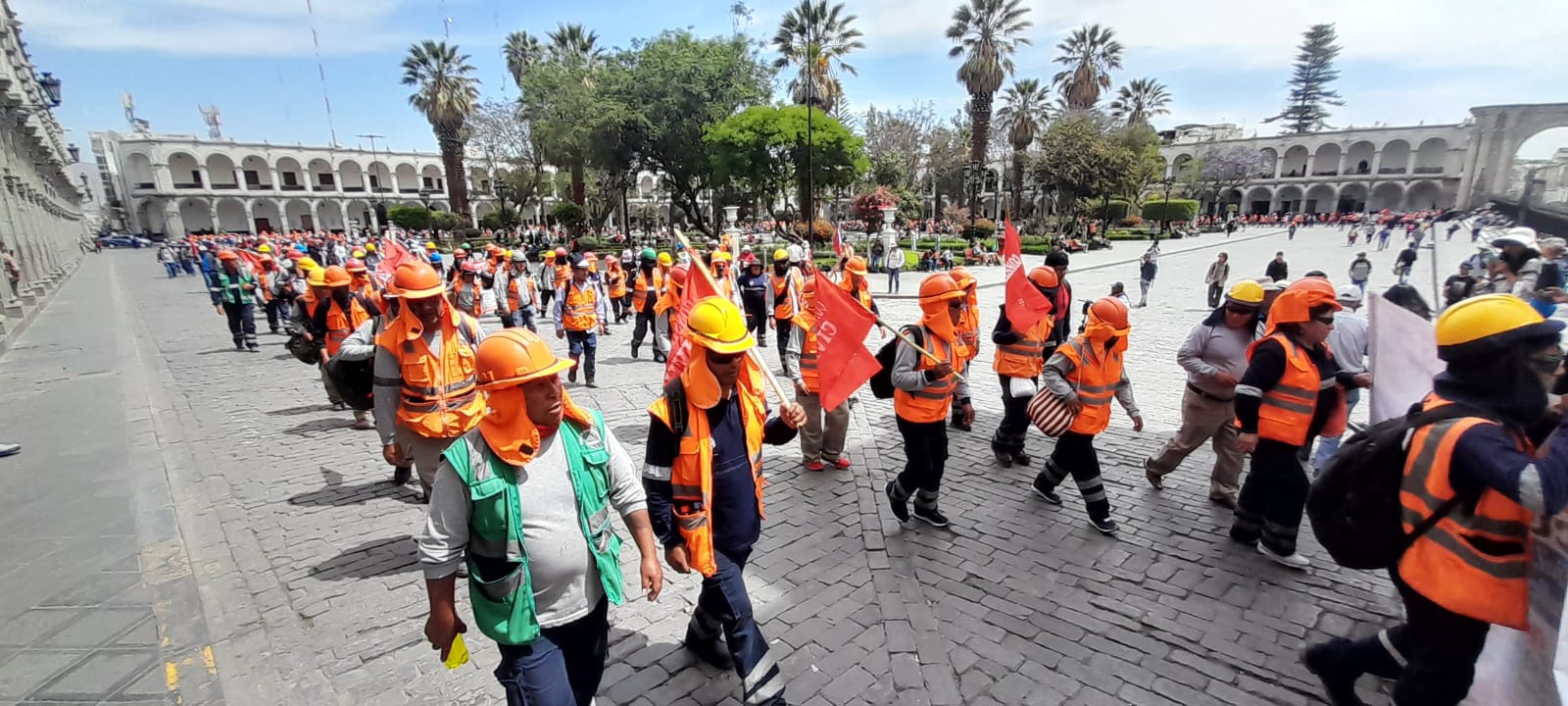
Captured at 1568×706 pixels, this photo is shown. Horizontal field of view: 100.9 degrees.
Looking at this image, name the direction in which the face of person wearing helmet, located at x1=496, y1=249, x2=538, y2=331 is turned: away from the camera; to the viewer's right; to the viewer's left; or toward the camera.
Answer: toward the camera

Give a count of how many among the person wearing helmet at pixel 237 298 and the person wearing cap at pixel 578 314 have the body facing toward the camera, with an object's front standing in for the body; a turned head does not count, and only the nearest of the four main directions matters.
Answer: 2

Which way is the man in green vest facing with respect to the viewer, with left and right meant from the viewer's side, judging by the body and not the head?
facing the viewer and to the right of the viewer

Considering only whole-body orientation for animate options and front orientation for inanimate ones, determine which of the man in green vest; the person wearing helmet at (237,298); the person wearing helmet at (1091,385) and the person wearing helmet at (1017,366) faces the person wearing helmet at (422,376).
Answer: the person wearing helmet at (237,298)

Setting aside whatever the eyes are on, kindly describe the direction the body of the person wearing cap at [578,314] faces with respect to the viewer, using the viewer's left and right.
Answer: facing the viewer

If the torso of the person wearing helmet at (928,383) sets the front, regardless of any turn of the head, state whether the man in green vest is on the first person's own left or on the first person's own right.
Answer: on the first person's own right

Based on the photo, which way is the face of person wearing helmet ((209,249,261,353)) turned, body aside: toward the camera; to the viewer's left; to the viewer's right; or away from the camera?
toward the camera

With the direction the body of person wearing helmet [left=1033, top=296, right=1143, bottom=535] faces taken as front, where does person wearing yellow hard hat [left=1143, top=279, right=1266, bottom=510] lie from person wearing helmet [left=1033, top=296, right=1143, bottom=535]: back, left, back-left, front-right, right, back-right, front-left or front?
left

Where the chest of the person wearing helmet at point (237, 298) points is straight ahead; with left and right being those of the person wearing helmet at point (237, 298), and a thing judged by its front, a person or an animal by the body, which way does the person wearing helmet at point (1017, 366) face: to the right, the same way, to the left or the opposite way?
the same way

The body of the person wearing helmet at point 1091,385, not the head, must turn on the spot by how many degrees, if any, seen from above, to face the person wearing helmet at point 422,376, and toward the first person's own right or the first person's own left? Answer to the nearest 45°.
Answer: approximately 90° to the first person's own right

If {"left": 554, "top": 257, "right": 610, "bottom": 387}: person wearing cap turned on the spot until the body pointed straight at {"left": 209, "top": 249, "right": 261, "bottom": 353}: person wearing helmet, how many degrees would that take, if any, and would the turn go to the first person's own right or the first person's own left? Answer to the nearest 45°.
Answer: approximately 135° to the first person's own right

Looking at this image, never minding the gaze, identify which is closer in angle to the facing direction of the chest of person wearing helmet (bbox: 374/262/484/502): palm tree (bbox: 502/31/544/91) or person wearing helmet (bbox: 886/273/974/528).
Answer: the person wearing helmet
